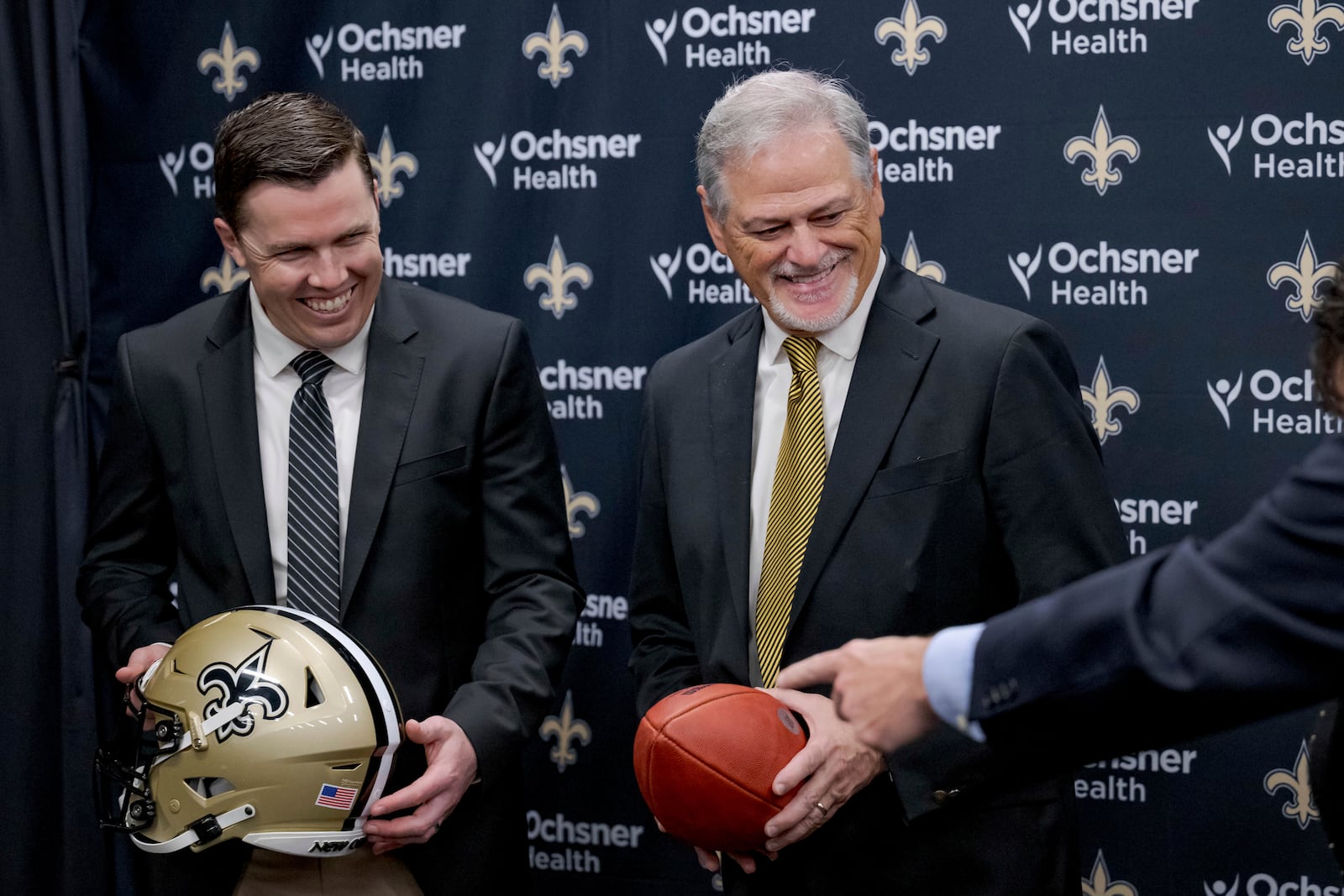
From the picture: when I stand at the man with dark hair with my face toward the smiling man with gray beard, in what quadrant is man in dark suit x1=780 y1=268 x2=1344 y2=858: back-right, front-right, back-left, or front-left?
front-right

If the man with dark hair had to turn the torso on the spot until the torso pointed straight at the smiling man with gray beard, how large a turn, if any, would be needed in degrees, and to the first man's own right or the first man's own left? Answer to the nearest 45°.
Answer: approximately 45° to the first man's own left

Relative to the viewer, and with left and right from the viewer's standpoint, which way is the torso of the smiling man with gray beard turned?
facing the viewer and to the left of the viewer

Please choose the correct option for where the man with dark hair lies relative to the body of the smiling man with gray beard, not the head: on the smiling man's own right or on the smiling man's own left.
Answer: on the smiling man's own right

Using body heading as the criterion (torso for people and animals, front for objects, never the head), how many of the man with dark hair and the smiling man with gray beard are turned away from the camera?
0

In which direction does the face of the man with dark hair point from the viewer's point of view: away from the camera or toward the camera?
toward the camera

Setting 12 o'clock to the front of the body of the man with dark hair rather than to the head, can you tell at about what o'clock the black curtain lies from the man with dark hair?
The black curtain is roughly at 5 o'clock from the man with dark hair.

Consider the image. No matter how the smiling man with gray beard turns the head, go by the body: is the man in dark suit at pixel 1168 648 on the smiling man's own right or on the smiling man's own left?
on the smiling man's own left

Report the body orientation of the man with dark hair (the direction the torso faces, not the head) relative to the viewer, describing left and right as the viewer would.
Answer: facing the viewer

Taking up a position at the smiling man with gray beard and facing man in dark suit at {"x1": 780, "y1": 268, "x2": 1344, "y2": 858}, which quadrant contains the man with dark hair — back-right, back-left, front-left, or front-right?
back-right

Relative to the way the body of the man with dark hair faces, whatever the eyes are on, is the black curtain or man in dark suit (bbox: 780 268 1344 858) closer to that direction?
the man in dark suit
